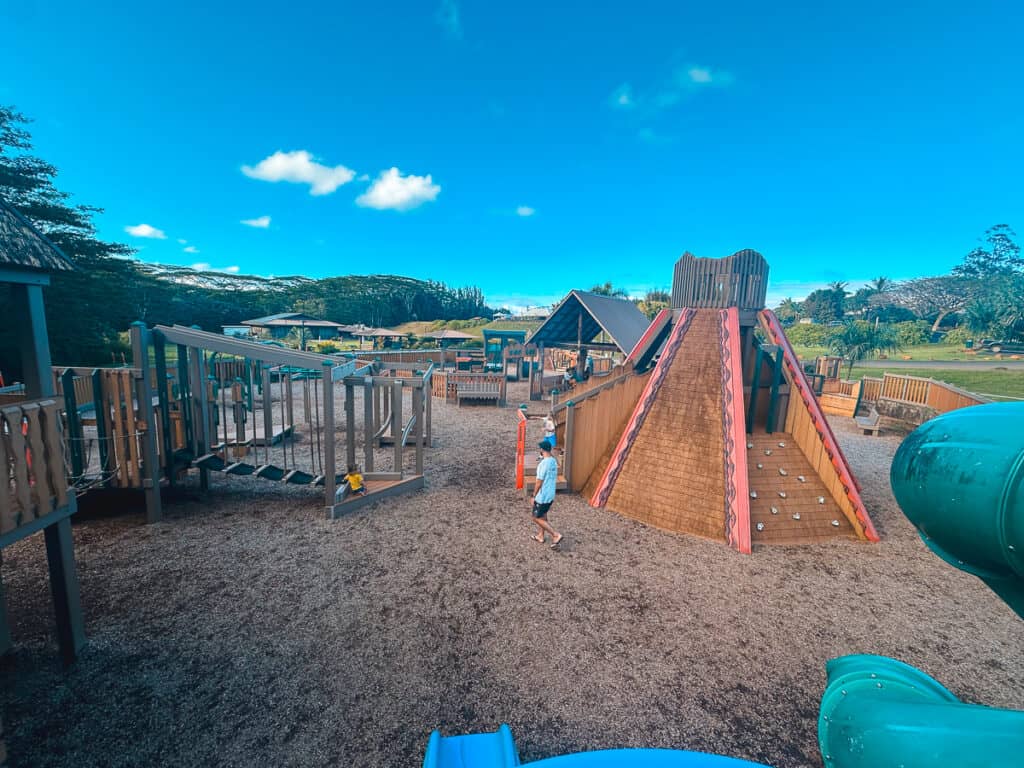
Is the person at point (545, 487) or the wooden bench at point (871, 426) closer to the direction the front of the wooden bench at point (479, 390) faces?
the person

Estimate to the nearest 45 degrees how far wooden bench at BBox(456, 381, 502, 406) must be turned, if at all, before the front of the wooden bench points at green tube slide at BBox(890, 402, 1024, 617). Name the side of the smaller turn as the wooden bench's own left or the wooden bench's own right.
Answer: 0° — it already faces it

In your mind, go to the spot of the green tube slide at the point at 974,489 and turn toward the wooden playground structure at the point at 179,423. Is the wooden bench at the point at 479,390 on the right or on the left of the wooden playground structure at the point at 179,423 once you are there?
right

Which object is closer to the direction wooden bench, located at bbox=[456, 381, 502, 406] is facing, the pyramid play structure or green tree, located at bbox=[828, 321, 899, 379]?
the pyramid play structure

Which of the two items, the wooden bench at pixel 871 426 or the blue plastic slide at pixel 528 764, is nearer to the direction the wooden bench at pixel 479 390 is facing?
the blue plastic slide

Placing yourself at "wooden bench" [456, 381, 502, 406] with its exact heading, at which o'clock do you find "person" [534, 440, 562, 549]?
The person is roughly at 12 o'clock from the wooden bench.

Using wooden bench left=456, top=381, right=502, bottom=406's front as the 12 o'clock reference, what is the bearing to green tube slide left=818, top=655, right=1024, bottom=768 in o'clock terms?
The green tube slide is roughly at 12 o'clock from the wooden bench.

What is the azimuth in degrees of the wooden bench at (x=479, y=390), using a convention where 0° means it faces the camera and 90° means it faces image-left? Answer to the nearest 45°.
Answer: approximately 0°

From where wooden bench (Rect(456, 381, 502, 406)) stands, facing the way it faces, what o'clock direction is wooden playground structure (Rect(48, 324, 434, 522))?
The wooden playground structure is roughly at 1 o'clock from the wooden bench.

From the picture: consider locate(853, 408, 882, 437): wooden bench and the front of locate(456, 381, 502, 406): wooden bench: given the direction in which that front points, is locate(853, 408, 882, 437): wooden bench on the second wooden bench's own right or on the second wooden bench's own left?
on the second wooden bench's own left

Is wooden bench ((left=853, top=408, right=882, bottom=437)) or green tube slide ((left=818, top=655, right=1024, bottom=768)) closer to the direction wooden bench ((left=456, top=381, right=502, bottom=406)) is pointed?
the green tube slide
